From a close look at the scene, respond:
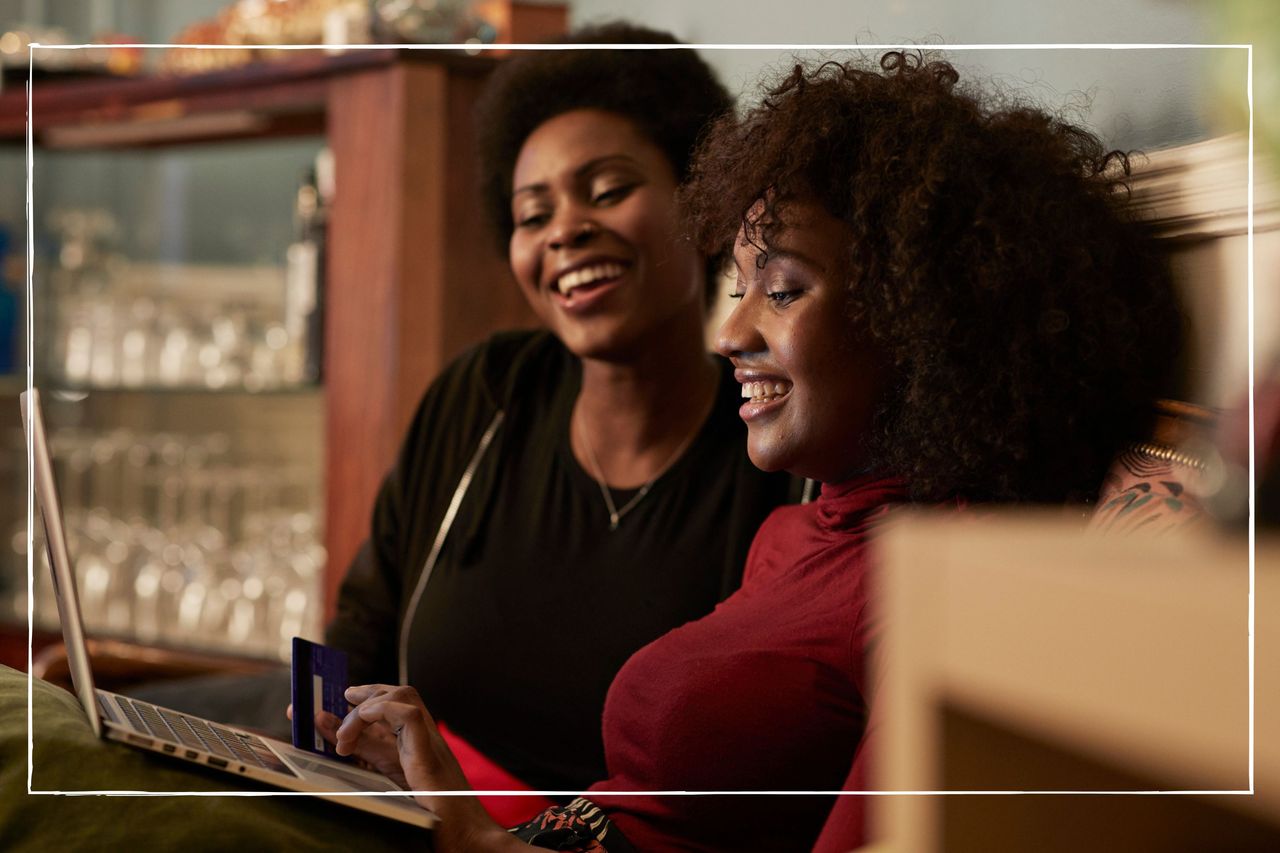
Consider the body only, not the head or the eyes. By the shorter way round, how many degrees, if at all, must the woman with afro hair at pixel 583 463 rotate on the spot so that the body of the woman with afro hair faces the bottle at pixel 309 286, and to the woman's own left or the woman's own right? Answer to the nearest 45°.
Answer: approximately 135° to the woman's own right

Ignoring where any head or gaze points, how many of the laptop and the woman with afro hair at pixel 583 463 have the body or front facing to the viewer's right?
1

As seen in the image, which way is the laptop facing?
to the viewer's right

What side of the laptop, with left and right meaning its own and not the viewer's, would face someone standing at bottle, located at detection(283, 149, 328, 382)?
left

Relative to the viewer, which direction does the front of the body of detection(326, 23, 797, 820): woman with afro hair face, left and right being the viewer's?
facing the viewer and to the left of the viewer

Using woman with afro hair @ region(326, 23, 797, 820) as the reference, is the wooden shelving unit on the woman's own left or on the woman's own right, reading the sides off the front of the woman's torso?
on the woman's own right

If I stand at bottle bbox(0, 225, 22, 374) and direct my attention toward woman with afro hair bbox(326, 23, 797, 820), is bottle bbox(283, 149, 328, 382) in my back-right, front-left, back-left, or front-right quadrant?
front-left

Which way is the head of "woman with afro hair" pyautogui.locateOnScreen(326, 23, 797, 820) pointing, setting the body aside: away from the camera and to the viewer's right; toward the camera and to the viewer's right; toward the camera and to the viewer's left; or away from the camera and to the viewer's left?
toward the camera and to the viewer's left
